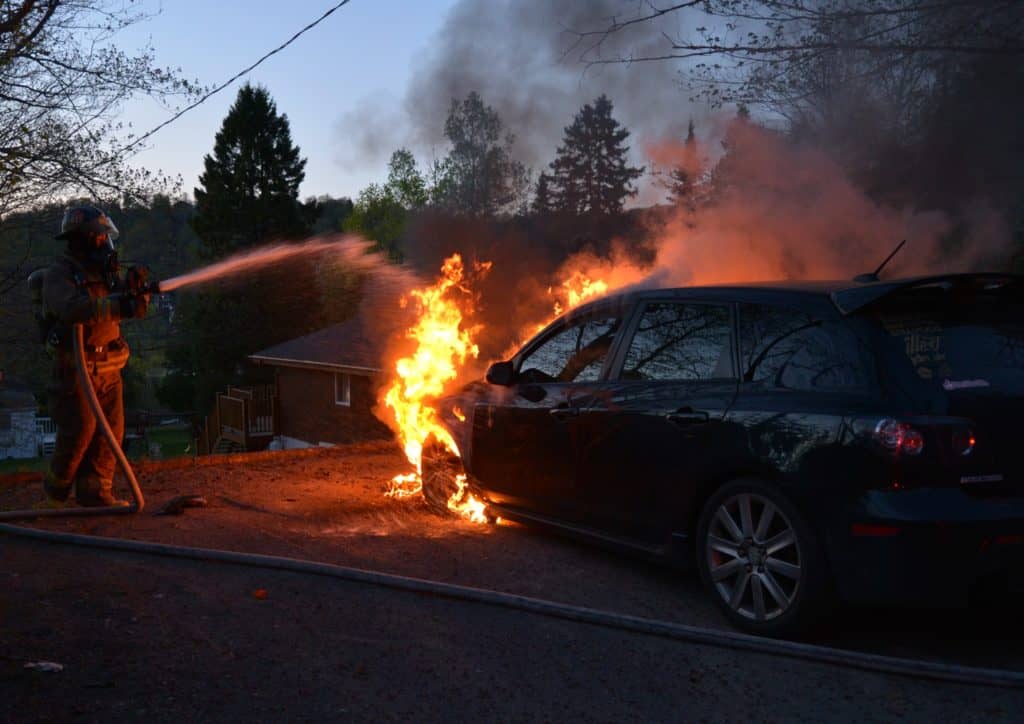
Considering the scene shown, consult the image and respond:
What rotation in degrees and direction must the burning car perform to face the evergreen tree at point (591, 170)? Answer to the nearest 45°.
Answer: approximately 45° to its right

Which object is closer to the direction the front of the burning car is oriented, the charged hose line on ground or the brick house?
the brick house

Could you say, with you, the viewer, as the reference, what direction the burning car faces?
facing away from the viewer and to the left of the viewer

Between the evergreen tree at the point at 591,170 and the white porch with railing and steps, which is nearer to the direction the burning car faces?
the white porch with railing and steps

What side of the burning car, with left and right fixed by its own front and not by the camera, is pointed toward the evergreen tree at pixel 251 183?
front

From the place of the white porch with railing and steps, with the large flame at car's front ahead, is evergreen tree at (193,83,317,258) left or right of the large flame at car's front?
left

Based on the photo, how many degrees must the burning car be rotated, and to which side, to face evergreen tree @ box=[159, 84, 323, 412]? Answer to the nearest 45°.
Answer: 0° — it already faces it

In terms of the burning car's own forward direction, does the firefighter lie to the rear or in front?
in front

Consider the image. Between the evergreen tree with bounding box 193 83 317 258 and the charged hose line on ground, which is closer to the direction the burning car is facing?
the evergreen tree

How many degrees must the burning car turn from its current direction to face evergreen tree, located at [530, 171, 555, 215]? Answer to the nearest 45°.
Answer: approximately 45° to its right

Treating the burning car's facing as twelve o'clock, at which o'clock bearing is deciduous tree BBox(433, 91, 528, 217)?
The deciduous tree is roughly at 1 o'clock from the burning car.
